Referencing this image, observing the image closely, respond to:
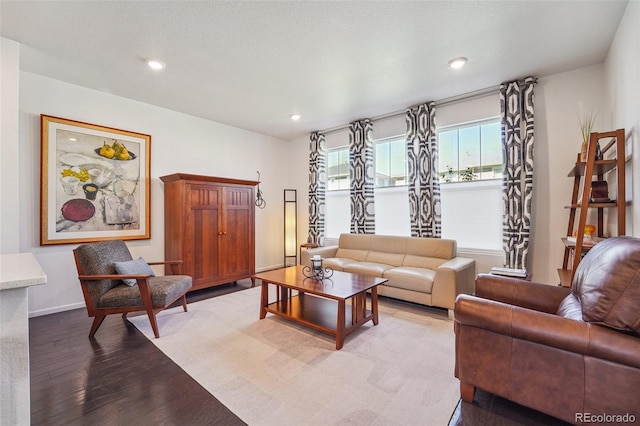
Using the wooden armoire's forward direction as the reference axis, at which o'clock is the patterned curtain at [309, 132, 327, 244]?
The patterned curtain is roughly at 10 o'clock from the wooden armoire.

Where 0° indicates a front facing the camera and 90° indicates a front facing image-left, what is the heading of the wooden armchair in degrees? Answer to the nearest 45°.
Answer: approximately 315°

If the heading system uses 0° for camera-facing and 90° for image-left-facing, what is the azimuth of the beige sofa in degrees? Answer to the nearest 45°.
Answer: approximately 45°

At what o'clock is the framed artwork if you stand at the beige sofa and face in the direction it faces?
The framed artwork is roughly at 1 o'clock from the beige sofa.

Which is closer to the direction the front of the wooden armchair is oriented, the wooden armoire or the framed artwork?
the wooden armoire

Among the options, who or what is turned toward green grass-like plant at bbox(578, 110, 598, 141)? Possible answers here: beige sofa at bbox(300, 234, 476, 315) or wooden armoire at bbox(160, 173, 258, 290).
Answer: the wooden armoire

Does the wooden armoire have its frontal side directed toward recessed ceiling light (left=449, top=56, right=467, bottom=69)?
yes

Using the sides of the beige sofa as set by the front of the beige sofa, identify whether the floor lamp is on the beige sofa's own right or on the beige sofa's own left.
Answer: on the beige sofa's own right

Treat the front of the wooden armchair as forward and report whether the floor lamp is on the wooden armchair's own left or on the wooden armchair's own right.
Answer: on the wooden armchair's own left
